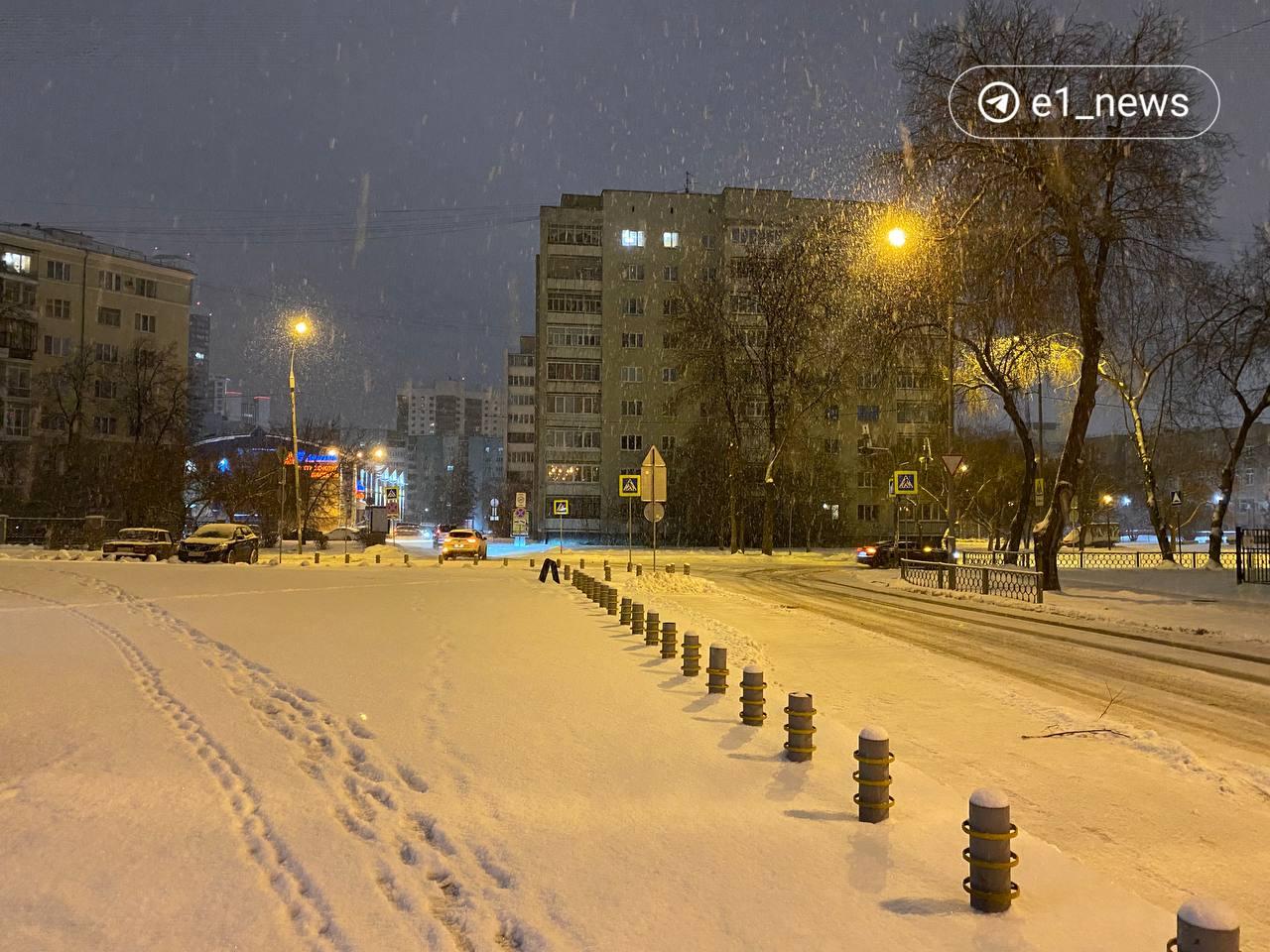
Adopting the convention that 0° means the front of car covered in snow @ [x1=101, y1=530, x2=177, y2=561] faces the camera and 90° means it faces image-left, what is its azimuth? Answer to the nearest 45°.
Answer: approximately 45°

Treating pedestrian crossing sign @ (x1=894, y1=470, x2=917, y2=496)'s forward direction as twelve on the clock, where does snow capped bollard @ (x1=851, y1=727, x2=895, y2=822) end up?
The snow capped bollard is roughly at 12 o'clock from the pedestrian crossing sign.

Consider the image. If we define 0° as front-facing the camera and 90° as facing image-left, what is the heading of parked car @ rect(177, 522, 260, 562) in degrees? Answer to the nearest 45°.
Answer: approximately 45°

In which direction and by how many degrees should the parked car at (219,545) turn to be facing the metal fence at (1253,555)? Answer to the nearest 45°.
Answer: approximately 90° to its left

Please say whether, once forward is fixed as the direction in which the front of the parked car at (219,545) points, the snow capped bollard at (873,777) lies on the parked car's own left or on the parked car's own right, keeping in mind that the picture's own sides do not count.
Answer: on the parked car's own left

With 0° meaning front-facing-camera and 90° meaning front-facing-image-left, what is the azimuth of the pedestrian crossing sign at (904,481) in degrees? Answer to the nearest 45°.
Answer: approximately 0°

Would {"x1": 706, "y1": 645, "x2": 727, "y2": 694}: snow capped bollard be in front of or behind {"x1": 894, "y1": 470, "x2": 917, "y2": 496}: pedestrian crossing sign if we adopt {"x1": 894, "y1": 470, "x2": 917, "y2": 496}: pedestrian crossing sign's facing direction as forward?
in front
